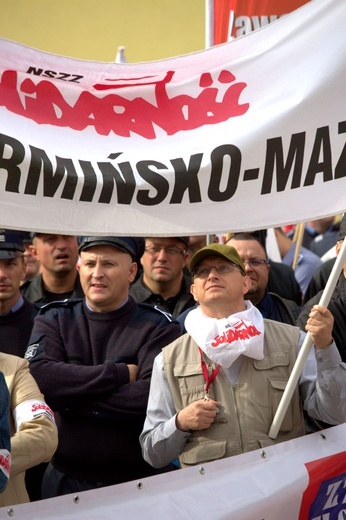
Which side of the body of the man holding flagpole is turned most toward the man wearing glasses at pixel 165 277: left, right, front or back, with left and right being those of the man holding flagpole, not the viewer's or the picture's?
back

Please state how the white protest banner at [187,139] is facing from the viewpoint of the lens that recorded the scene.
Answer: facing the viewer

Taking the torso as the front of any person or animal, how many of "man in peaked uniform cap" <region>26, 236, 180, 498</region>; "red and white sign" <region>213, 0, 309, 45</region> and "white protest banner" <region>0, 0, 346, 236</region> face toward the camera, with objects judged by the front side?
3
